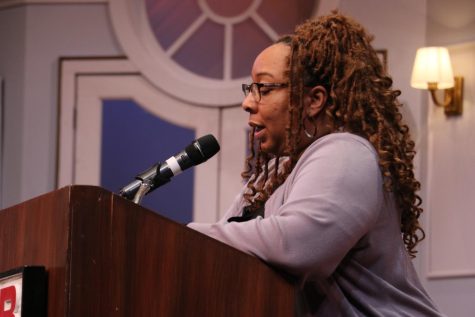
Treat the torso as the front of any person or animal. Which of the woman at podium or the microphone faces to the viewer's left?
the woman at podium

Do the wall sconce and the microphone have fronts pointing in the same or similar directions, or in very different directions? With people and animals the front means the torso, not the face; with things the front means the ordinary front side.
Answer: very different directions

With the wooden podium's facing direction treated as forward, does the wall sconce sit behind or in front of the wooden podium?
behind

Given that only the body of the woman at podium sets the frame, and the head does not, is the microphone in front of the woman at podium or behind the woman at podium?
in front

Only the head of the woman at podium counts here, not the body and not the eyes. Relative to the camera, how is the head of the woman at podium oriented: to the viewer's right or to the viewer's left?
to the viewer's left

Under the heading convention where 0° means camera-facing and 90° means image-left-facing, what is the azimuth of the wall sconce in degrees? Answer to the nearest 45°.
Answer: approximately 45°

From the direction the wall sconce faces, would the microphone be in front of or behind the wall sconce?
in front

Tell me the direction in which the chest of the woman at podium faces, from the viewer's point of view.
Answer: to the viewer's left

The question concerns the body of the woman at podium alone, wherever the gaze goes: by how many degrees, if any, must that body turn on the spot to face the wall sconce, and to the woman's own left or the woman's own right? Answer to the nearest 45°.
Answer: approximately 90° to the woman's own right

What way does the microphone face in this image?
to the viewer's right

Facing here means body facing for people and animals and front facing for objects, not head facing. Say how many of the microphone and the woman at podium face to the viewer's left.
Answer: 1
